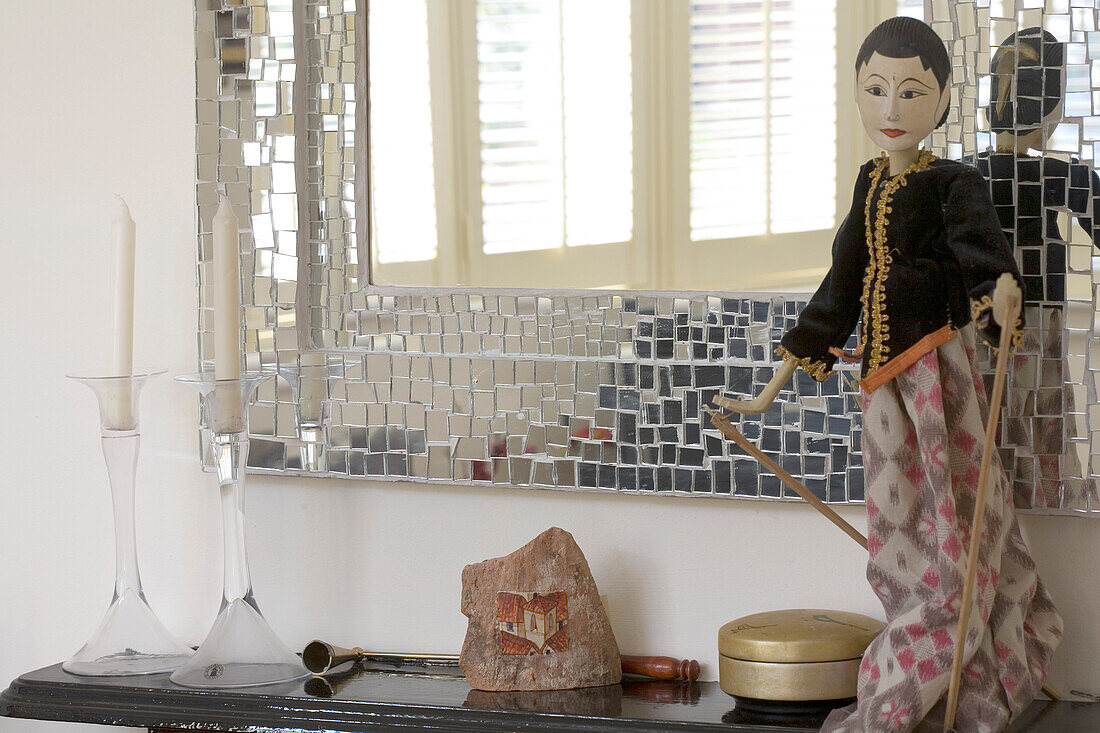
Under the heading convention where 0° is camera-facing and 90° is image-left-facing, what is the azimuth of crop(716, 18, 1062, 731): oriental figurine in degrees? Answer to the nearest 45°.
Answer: approximately 45°

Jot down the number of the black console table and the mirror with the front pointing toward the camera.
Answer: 2

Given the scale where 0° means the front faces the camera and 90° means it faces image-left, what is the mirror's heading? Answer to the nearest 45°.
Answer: approximately 0°
